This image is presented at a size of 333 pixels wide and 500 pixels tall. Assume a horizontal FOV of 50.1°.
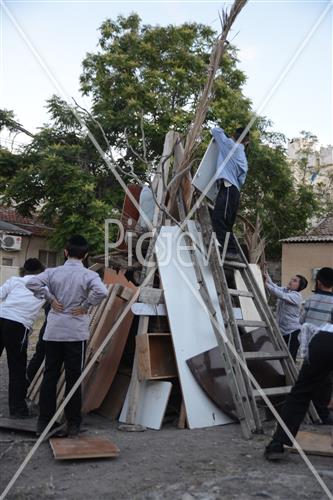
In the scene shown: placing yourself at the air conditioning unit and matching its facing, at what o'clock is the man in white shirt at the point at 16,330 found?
The man in white shirt is roughly at 12 o'clock from the air conditioning unit.

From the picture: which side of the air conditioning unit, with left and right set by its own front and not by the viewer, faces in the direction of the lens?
front

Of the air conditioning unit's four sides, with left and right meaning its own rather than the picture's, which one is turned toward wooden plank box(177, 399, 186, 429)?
front

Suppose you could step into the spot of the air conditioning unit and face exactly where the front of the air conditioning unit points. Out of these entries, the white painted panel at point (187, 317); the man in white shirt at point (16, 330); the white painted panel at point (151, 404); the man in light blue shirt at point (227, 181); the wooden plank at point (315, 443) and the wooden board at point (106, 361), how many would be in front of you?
6

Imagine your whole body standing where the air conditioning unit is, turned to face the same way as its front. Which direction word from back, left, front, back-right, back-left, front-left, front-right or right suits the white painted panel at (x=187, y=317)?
front

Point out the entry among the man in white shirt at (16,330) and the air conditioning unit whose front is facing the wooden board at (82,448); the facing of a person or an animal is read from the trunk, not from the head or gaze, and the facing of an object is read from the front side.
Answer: the air conditioning unit

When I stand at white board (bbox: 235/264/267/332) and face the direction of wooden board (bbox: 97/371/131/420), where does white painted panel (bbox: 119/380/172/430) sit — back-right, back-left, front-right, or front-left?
front-left

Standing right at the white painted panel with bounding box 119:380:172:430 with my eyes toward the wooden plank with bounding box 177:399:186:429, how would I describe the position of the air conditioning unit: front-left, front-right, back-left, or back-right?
back-left

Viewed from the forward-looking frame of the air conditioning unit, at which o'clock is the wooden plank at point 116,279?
The wooden plank is roughly at 12 o'clock from the air conditioning unit.

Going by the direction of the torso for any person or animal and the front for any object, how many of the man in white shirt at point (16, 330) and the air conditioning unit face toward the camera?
1

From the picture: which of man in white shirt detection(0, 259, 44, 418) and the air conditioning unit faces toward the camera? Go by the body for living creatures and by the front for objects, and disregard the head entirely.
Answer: the air conditioning unit

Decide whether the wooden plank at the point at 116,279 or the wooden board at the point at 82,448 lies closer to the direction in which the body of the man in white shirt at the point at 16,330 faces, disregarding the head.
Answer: the wooden plank

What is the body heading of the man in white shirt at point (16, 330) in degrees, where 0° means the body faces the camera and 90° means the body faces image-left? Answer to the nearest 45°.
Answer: approximately 225°

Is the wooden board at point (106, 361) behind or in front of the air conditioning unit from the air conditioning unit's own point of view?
in front

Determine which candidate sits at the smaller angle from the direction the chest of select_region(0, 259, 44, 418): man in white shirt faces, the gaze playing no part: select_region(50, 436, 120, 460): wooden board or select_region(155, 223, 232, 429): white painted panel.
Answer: the white painted panel
